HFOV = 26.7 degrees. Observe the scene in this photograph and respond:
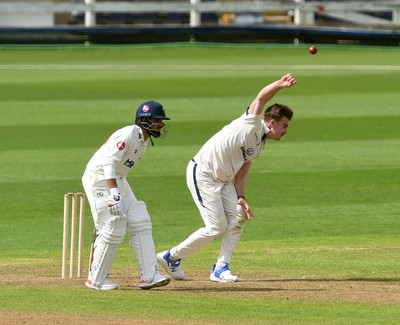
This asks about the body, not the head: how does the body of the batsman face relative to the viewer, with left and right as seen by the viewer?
facing to the right of the viewer
